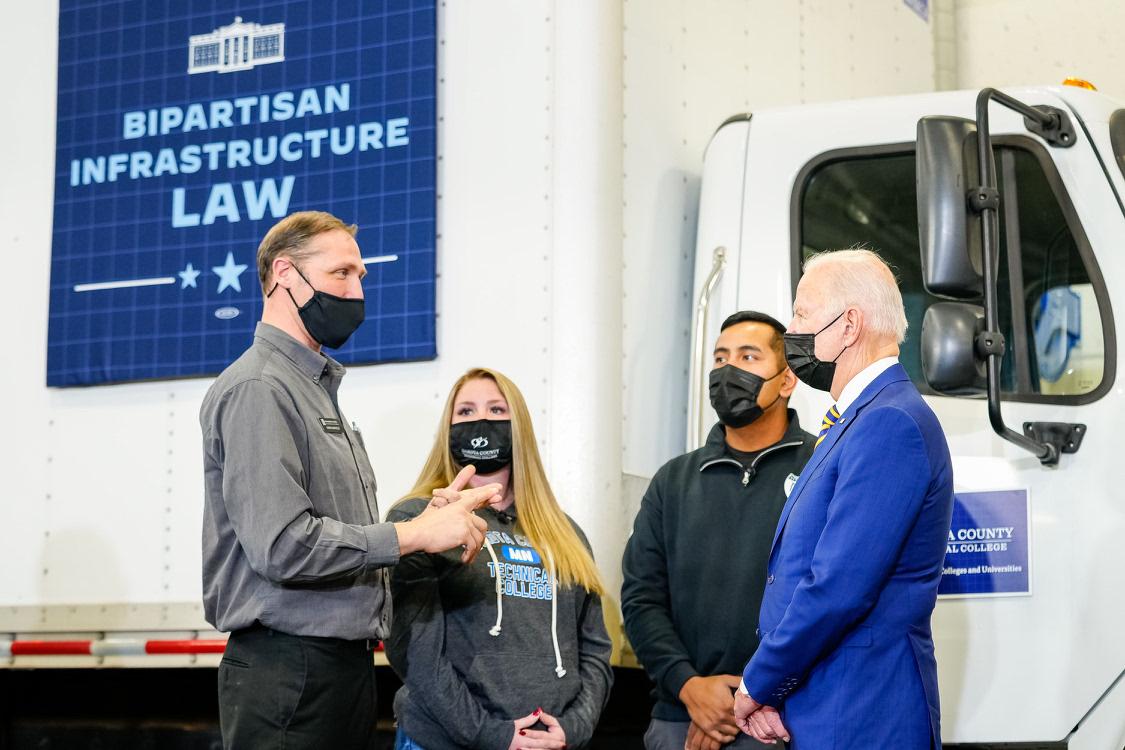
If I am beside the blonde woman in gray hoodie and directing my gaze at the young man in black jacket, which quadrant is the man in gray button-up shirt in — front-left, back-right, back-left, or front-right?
back-right

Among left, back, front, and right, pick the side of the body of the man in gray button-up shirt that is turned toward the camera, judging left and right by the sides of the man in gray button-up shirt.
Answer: right

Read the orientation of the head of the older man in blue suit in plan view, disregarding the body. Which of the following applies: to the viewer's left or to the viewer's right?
to the viewer's left

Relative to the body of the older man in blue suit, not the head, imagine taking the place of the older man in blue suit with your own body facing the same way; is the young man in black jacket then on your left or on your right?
on your right

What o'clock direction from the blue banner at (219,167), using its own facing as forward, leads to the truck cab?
The truck cab is roughly at 10 o'clock from the blue banner.

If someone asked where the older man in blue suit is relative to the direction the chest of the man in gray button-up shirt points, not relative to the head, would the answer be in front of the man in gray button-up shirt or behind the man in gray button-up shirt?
in front

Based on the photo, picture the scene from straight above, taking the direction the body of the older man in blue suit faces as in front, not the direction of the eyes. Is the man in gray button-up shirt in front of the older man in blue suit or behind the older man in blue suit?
in front

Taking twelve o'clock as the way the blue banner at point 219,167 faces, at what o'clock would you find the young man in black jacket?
The young man in black jacket is roughly at 10 o'clock from the blue banner.

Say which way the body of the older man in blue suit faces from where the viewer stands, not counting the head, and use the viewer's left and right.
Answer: facing to the left of the viewer
